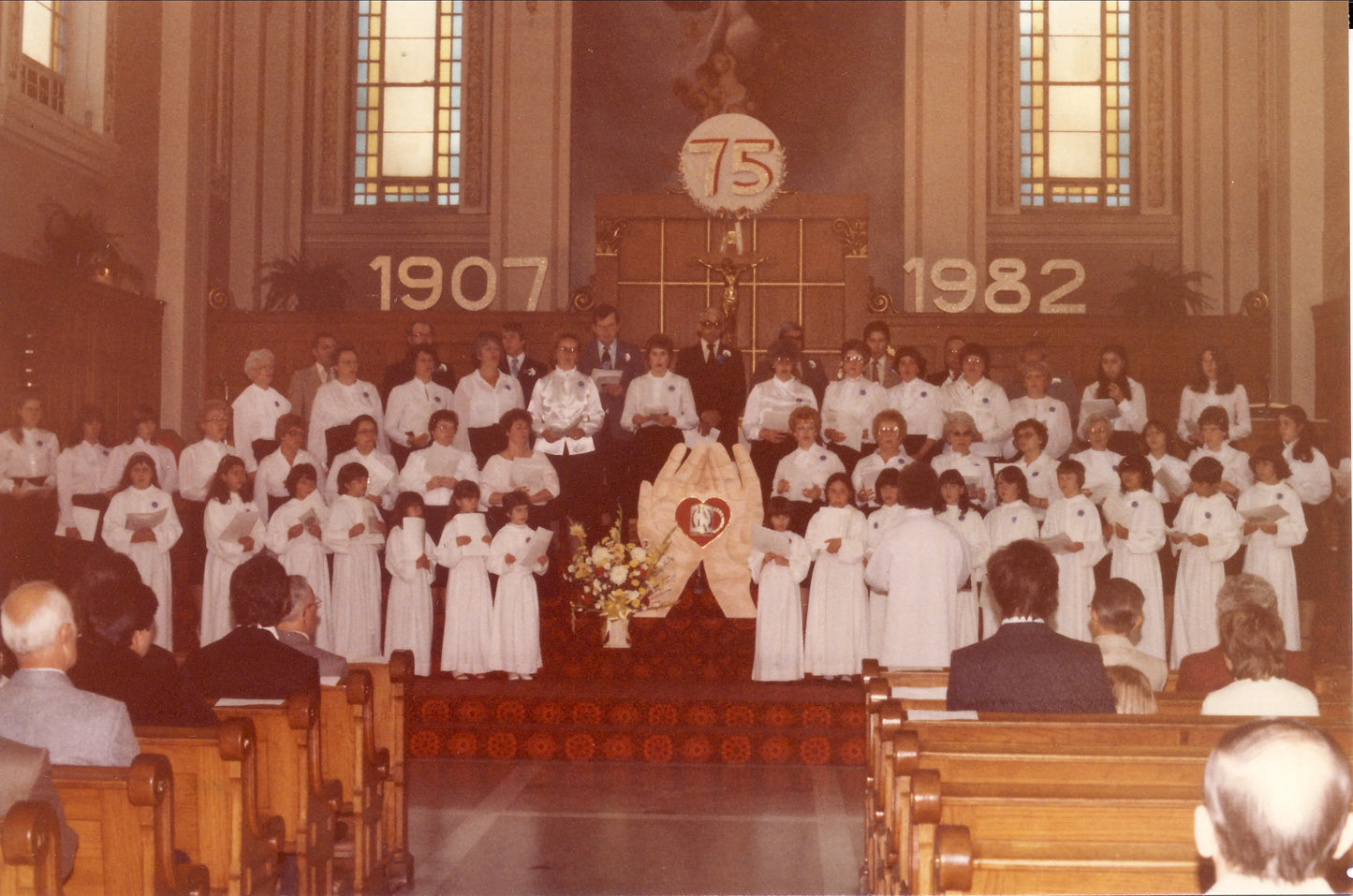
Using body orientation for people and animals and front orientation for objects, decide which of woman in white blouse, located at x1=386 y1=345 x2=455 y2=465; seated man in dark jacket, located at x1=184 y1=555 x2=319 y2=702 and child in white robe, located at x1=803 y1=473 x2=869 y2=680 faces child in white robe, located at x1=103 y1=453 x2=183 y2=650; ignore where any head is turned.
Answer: the seated man in dark jacket

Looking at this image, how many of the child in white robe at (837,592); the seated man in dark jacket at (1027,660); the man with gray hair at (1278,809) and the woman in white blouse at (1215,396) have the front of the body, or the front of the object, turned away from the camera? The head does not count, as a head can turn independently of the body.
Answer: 2

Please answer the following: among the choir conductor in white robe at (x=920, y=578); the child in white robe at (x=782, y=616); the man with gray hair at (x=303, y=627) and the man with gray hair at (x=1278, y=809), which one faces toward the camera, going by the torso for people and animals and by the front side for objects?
the child in white robe

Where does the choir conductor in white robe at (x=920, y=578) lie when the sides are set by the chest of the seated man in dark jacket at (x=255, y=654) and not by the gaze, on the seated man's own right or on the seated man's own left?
on the seated man's own right

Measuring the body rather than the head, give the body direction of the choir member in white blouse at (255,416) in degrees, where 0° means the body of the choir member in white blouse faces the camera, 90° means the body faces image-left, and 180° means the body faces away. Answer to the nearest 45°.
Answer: approximately 315°

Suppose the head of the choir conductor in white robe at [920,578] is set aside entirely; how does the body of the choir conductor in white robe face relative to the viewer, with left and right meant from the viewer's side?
facing away from the viewer

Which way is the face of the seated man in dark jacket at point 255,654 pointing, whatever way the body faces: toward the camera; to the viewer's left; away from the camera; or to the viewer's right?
away from the camera

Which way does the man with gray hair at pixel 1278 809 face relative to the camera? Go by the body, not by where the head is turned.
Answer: away from the camera
